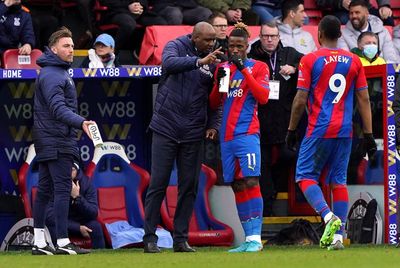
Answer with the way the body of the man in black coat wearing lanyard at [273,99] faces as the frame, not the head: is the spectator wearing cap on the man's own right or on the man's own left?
on the man's own right

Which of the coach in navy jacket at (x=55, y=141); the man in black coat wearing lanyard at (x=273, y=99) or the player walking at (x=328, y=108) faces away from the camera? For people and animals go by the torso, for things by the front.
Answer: the player walking

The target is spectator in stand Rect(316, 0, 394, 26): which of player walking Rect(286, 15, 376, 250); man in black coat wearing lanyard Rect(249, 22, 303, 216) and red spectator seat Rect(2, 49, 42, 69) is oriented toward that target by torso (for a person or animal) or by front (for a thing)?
the player walking

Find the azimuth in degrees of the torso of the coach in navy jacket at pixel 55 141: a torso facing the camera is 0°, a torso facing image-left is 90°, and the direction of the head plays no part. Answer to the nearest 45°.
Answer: approximately 270°

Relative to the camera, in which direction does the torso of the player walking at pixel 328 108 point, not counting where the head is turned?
away from the camera

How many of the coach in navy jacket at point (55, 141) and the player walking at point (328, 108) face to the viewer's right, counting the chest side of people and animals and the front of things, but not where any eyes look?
1

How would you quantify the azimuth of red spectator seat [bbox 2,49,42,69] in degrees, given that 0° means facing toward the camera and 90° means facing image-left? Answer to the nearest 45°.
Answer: approximately 0°

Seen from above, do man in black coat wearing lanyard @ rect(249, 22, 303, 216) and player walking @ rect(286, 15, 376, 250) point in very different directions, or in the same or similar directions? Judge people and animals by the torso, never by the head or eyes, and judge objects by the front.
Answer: very different directions

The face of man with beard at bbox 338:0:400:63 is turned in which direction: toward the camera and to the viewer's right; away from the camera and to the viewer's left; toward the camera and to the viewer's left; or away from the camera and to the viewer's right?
toward the camera and to the viewer's left

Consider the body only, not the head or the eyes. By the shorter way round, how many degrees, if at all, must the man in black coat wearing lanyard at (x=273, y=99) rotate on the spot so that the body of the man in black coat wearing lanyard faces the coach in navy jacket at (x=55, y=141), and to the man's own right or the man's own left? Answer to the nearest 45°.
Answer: approximately 45° to the man's own right

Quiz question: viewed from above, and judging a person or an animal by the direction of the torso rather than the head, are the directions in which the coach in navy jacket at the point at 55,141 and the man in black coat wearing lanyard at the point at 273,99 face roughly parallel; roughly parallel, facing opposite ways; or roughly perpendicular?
roughly perpendicular
